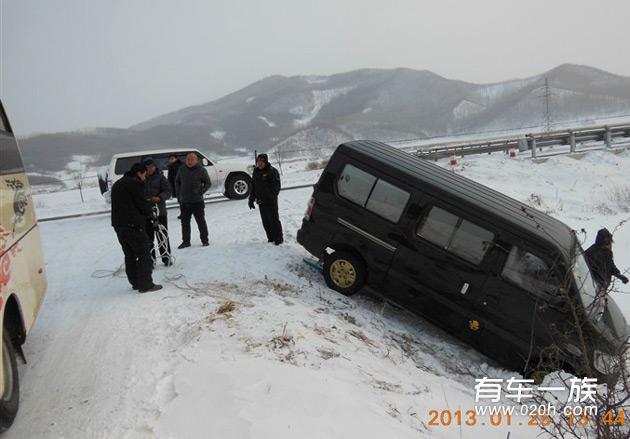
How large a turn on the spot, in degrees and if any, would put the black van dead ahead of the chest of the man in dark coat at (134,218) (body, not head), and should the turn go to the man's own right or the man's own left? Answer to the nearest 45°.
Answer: approximately 45° to the man's own right

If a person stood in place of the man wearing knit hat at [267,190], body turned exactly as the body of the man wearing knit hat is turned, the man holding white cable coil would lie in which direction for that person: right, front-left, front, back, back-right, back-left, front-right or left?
front-right

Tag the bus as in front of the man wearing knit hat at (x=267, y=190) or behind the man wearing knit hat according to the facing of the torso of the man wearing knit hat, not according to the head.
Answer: in front

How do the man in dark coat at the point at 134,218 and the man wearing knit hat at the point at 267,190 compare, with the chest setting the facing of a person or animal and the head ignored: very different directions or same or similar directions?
very different directions

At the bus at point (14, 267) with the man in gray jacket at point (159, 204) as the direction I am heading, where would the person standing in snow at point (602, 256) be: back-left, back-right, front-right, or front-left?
front-right

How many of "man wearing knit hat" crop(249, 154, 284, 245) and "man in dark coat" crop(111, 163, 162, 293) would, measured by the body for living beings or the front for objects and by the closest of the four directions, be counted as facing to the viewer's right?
1

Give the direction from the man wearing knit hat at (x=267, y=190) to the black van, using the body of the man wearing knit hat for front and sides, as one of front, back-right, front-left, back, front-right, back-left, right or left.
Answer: left

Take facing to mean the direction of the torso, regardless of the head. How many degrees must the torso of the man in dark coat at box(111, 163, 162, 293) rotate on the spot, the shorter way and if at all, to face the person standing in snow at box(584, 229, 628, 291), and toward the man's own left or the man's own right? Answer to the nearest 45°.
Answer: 0° — they already face them

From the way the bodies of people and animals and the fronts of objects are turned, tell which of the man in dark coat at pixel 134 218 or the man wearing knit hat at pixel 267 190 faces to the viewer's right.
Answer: the man in dark coat

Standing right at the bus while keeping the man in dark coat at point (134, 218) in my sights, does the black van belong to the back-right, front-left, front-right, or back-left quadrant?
front-right

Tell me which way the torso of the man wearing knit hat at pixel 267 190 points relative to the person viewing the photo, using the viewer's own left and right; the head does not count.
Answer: facing the viewer and to the left of the viewer

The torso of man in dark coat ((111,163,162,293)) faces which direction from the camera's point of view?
to the viewer's right

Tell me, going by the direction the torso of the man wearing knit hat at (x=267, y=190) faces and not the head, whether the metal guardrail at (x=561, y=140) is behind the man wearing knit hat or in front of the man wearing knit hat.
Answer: behind
